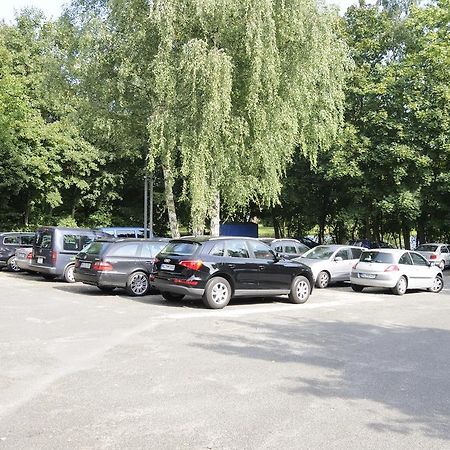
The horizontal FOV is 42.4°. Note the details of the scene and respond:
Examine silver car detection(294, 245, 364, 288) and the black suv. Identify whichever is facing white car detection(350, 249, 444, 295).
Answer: the black suv

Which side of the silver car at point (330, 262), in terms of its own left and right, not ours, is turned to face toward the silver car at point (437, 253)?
back

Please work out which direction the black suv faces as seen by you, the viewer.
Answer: facing away from the viewer and to the right of the viewer

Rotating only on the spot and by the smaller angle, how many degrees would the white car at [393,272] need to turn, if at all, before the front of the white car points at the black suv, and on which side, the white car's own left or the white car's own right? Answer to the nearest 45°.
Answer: approximately 180°

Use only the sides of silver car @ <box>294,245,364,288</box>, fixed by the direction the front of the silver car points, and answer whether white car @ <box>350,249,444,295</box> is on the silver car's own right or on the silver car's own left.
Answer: on the silver car's own left

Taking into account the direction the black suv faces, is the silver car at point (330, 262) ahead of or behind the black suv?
ahead

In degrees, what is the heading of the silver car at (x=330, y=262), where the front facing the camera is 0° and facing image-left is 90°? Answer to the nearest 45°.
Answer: approximately 45°

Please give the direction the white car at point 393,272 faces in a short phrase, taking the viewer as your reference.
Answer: facing away from the viewer and to the right of the viewer

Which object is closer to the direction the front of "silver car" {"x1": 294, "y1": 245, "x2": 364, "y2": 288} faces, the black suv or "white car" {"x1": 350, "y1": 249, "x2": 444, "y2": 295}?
the black suv

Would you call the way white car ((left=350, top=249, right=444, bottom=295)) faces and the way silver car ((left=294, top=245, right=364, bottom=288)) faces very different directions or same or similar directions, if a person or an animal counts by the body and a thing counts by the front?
very different directions

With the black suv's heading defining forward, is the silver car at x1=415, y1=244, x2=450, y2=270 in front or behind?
in front

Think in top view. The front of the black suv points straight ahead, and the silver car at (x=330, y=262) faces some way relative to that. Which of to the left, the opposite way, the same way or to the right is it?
the opposite way
